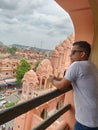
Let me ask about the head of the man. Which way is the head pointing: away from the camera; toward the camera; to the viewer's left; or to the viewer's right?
to the viewer's left

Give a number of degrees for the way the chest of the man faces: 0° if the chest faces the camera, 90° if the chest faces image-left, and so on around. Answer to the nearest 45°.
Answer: approximately 135°
